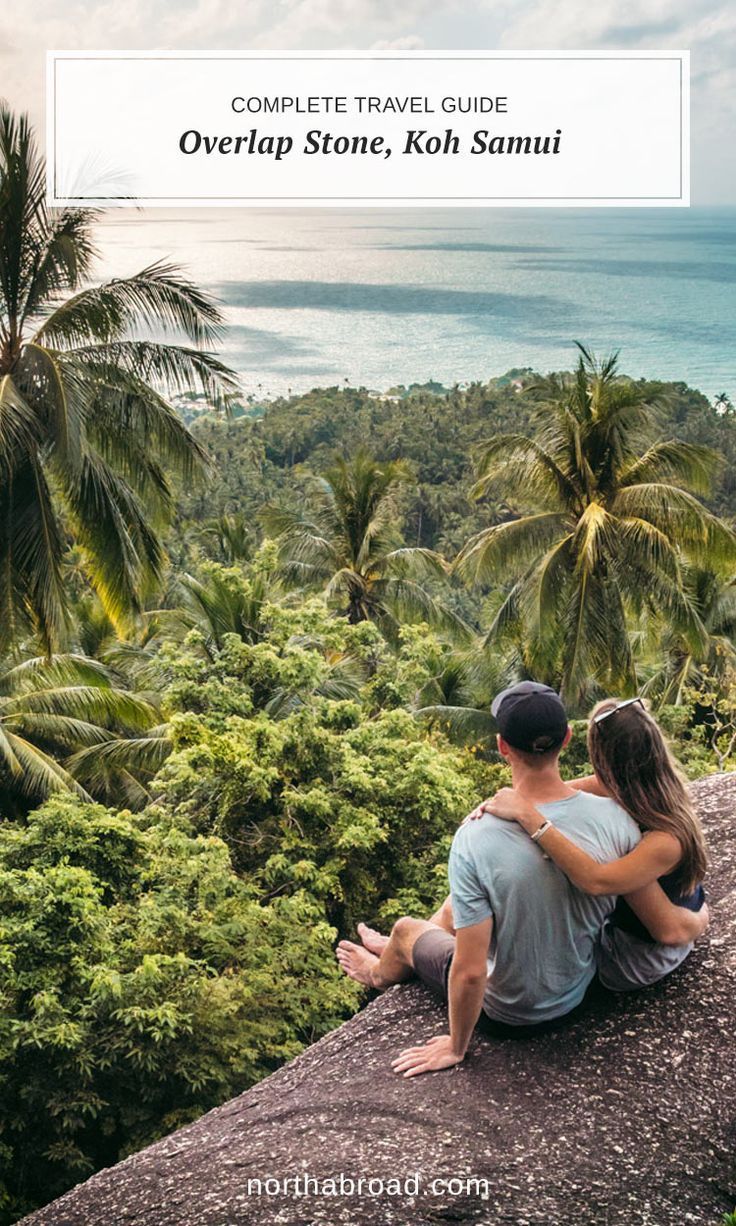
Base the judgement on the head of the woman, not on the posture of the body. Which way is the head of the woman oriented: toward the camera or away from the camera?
away from the camera

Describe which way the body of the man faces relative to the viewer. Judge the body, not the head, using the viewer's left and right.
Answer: facing away from the viewer and to the left of the viewer

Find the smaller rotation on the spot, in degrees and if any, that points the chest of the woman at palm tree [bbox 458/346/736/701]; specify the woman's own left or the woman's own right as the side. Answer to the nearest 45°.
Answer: approximately 45° to the woman's own right

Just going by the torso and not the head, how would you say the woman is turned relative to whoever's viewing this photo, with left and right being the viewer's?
facing away from the viewer and to the left of the viewer

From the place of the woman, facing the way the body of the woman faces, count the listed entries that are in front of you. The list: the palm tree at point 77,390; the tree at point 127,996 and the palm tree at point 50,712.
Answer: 3
